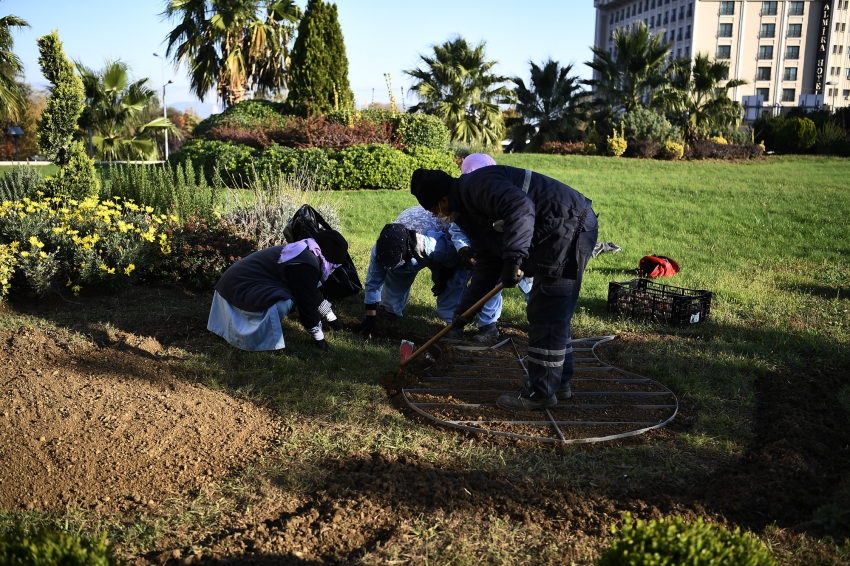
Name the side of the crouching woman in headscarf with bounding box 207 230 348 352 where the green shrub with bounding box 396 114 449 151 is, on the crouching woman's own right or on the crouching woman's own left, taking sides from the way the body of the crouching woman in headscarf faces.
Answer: on the crouching woman's own left

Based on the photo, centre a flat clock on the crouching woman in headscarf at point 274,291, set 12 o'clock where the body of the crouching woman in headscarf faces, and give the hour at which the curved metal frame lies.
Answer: The curved metal frame is roughly at 1 o'clock from the crouching woman in headscarf.

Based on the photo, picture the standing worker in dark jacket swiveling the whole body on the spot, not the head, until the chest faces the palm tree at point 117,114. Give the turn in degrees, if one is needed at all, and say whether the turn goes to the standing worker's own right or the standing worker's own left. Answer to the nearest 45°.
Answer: approximately 45° to the standing worker's own right

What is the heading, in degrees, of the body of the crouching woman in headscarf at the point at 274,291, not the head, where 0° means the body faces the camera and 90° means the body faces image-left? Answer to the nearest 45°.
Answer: approximately 270°

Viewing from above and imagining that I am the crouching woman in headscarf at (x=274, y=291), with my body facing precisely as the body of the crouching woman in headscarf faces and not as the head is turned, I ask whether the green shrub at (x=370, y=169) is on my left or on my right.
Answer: on my left

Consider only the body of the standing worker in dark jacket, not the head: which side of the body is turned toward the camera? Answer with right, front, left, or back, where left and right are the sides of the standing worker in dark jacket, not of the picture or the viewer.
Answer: left

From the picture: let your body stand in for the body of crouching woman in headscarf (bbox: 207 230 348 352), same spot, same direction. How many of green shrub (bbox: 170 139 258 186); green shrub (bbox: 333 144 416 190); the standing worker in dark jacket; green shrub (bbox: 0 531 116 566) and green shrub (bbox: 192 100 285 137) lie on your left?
3

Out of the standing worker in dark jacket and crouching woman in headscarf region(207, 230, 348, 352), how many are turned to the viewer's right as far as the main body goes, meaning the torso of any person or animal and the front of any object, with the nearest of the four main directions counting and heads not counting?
1

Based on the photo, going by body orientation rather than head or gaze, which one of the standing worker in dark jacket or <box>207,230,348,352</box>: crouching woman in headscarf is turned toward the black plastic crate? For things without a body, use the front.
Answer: the crouching woman in headscarf

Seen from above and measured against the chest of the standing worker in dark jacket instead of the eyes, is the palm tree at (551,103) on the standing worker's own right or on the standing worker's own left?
on the standing worker's own right

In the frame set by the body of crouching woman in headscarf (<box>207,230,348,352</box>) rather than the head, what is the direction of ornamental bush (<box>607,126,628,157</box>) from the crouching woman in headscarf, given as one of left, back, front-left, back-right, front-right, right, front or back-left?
front-left

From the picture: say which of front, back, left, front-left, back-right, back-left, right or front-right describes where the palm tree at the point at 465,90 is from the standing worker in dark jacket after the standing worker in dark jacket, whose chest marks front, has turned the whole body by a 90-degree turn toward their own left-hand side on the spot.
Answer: back

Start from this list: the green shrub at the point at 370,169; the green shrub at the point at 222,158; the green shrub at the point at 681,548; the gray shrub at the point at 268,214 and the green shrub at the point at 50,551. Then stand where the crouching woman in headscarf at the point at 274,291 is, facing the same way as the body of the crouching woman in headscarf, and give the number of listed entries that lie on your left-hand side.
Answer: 3

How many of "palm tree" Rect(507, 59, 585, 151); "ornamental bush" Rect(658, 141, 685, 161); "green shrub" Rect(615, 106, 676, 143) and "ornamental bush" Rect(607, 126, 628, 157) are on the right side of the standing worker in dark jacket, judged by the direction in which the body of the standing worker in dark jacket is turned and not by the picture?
4

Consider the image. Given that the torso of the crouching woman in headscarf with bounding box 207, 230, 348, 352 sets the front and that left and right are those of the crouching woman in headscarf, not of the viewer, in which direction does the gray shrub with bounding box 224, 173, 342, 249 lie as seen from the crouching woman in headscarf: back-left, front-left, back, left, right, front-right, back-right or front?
left

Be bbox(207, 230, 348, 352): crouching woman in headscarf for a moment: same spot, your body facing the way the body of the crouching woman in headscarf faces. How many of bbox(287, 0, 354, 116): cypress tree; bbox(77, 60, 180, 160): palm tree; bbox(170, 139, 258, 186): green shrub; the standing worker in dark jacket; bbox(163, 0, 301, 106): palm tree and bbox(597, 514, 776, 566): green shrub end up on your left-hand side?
4

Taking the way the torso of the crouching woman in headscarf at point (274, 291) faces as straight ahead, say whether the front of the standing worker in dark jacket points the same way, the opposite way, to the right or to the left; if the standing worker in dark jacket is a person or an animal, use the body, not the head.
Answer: the opposite way

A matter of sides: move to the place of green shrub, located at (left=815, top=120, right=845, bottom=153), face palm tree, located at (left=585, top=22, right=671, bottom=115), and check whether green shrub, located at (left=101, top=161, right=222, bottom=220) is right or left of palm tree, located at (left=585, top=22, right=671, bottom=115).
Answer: left
